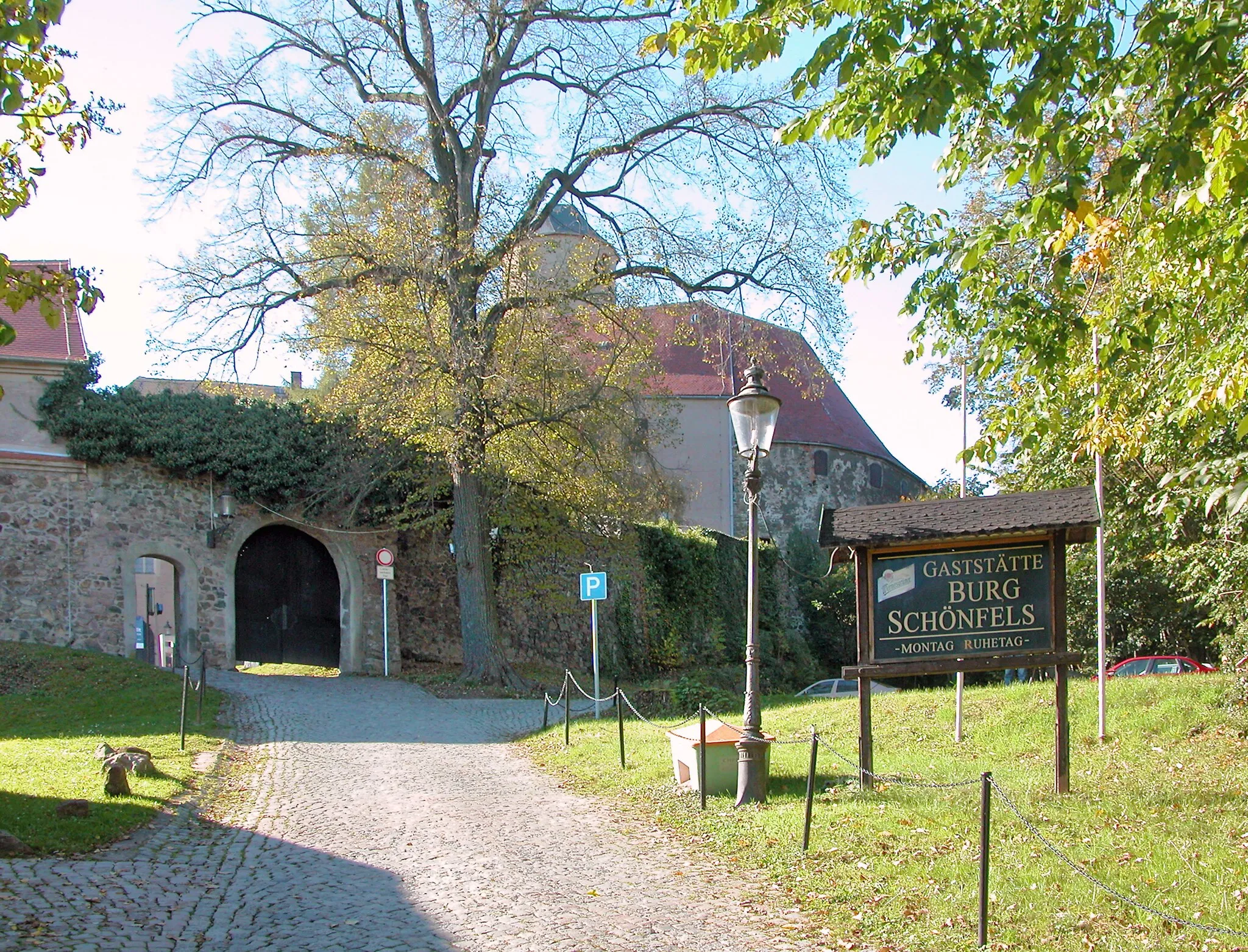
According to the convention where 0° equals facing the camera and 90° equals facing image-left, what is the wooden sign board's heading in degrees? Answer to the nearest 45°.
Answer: approximately 0°

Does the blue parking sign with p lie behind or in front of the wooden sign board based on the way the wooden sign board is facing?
behind

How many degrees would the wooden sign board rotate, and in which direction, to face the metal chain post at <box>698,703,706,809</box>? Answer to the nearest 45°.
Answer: approximately 90° to its right

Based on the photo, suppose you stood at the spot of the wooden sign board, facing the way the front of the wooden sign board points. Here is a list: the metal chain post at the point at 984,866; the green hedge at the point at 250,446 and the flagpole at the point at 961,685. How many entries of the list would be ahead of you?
1

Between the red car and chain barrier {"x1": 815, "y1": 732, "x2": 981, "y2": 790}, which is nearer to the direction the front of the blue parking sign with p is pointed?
the chain barrier

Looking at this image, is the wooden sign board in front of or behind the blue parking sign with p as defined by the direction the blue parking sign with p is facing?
in front

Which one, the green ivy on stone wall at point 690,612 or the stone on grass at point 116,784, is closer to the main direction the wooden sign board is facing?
the stone on grass

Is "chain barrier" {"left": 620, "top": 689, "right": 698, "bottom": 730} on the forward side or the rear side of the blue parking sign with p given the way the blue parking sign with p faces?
on the forward side

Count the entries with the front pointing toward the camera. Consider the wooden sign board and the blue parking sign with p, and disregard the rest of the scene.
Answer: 2
